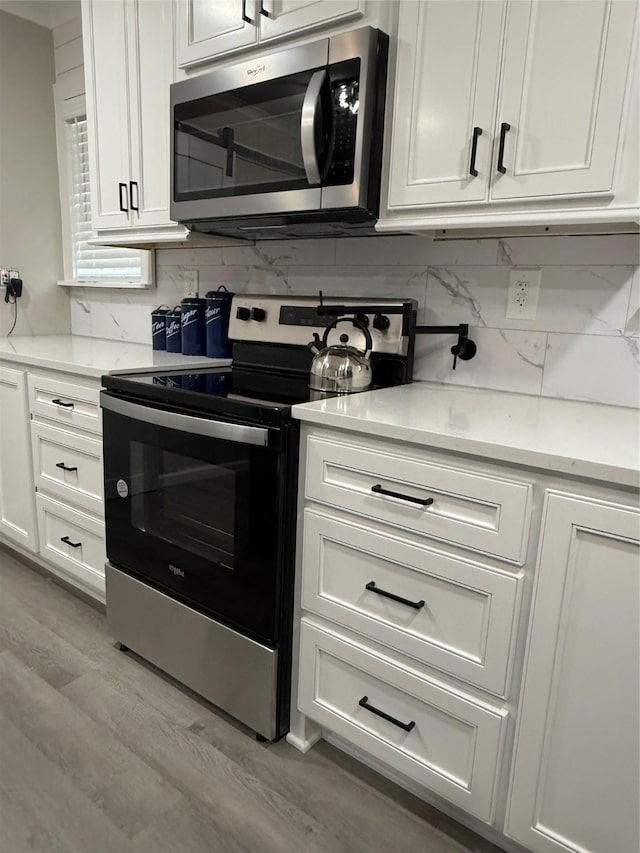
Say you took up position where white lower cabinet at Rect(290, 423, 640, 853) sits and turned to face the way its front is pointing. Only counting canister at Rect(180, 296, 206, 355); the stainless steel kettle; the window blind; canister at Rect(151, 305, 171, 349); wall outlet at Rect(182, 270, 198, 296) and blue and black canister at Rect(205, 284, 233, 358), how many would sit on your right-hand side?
6

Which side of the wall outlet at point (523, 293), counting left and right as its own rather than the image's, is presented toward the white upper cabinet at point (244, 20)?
right

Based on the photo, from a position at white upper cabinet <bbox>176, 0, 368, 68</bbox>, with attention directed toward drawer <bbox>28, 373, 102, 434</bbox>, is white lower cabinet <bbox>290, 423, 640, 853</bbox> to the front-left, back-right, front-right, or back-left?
back-left

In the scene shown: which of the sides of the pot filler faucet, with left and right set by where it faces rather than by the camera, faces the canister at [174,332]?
right

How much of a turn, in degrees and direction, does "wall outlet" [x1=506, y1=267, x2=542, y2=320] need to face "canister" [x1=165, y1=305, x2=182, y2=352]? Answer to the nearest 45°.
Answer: approximately 90° to its right

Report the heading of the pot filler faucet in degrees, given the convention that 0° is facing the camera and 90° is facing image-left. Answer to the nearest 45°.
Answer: approximately 45°
